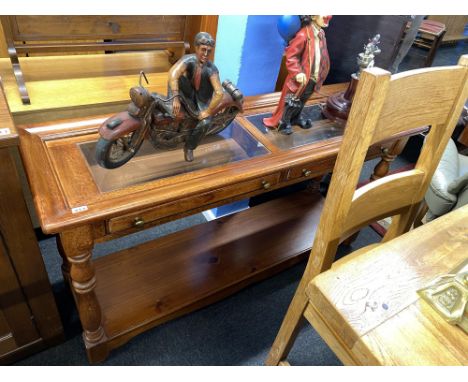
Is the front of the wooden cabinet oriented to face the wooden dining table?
yes

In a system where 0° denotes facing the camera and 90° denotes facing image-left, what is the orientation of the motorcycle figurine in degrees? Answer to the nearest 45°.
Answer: approximately 45°

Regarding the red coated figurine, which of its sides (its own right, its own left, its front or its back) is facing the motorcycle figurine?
right

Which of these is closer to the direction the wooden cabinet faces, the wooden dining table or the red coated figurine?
the wooden dining table

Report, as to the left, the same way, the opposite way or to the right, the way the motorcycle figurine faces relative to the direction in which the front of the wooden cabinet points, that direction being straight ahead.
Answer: to the right

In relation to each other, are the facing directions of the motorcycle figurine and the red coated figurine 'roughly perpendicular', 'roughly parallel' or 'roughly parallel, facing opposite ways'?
roughly perpendicular

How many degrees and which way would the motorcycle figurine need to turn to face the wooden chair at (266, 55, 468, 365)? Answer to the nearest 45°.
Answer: approximately 90° to its left

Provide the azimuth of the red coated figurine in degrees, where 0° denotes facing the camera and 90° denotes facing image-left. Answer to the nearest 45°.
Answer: approximately 315°
